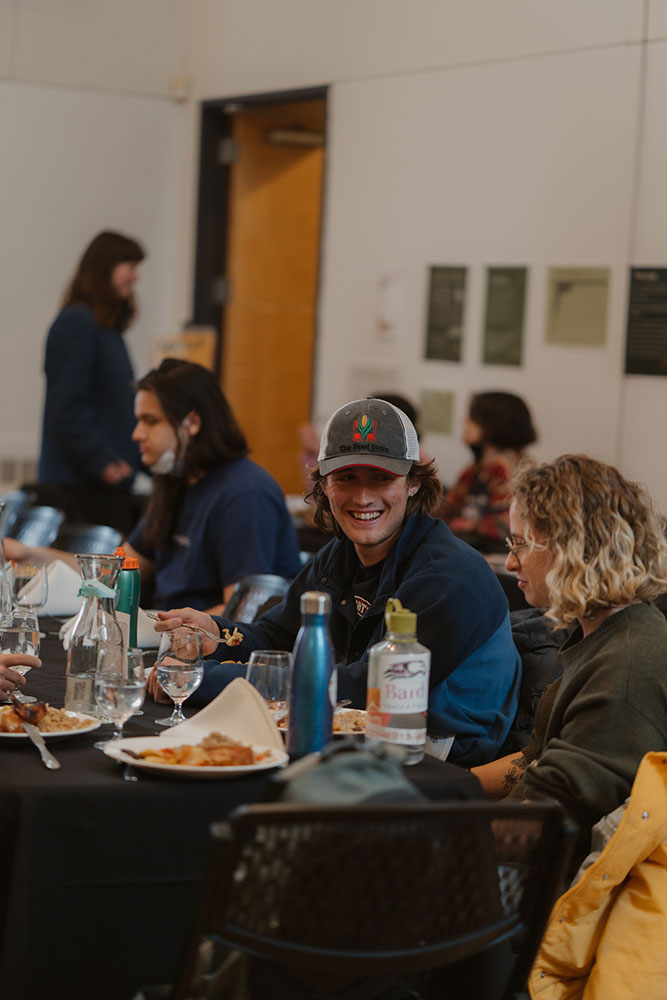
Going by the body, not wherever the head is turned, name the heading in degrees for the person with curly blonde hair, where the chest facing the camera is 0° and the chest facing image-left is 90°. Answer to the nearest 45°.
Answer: approximately 90°

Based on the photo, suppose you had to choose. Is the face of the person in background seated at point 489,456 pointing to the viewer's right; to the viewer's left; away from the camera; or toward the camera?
to the viewer's left

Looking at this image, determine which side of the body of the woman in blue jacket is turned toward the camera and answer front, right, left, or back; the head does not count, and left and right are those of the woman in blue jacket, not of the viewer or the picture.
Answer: right

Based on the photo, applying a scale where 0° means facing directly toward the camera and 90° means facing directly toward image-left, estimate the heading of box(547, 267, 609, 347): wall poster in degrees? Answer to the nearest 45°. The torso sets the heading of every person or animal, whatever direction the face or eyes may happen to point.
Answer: approximately 0°

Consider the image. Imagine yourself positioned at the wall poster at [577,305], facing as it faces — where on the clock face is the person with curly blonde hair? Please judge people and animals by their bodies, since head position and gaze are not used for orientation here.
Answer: The person with curly blonde hair is roughly at 12 o'clock from the wall poster.

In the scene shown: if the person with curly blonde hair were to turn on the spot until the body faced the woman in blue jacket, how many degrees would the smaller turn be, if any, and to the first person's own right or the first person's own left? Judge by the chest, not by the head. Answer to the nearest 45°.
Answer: approximately 45° to the first person's own right

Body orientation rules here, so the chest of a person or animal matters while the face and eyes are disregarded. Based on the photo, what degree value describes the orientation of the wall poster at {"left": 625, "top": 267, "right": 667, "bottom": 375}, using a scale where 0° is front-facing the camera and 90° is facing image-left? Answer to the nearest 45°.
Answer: approximately 0°
